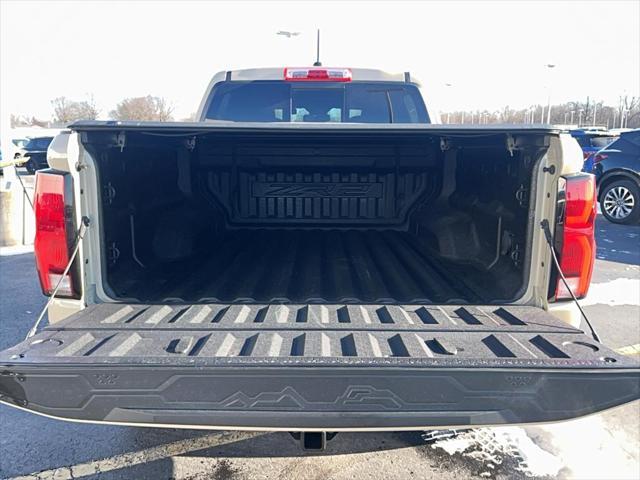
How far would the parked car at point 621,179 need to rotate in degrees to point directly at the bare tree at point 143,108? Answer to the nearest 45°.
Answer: approximately 135° to its left

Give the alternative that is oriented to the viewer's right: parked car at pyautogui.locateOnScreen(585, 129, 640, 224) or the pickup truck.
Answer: the parked car

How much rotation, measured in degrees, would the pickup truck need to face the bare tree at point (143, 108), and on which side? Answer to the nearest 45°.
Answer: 0° — it already faces it

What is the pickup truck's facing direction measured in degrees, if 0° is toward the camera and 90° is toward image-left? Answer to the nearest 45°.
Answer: approximately 180°

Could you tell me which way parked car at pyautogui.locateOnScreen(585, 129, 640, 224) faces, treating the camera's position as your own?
facing to the right of the viewer

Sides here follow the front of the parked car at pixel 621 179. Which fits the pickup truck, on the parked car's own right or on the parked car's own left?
on the parked car's own right

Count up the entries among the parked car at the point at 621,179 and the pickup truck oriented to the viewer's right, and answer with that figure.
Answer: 1

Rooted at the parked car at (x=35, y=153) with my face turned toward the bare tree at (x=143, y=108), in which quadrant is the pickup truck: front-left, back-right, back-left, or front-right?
back-right
